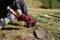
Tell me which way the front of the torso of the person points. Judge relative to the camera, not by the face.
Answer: to the viewer's right
